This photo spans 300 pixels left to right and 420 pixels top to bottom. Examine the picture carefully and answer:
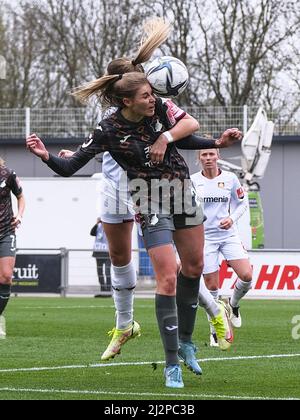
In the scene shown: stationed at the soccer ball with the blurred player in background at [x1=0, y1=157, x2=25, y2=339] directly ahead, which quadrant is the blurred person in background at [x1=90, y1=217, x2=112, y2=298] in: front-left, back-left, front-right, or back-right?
front-right

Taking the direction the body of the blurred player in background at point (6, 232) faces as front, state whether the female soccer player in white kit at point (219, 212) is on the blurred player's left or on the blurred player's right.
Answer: on the blurred player's left

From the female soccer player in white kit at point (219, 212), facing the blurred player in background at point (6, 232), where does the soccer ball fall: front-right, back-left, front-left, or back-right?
front-left

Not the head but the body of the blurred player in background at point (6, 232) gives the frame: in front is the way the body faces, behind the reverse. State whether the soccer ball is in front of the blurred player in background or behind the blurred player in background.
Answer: in front

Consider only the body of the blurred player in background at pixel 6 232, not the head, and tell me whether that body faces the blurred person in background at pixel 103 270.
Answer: no

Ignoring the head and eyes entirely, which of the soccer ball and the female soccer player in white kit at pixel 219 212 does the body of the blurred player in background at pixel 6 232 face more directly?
the soccer ball

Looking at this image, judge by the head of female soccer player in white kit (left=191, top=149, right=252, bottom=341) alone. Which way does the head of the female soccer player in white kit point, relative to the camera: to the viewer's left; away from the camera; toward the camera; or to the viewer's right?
toward the camera
